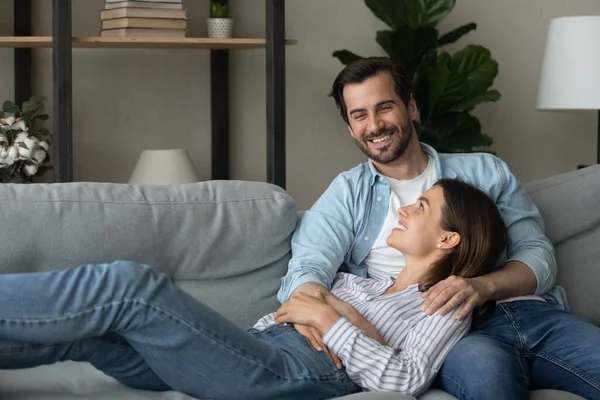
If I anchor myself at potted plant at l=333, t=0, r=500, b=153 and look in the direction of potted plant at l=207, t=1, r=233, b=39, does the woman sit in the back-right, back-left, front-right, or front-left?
front-left

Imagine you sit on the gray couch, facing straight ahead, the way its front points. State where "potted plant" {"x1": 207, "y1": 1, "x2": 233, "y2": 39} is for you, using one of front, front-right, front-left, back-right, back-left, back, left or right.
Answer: back

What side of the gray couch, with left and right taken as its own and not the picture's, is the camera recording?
front

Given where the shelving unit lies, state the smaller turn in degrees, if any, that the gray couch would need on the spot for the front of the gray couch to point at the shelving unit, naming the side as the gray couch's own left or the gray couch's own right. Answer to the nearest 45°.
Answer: approximately 180°

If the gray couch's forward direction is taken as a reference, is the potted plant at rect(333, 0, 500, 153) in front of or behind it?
behind
